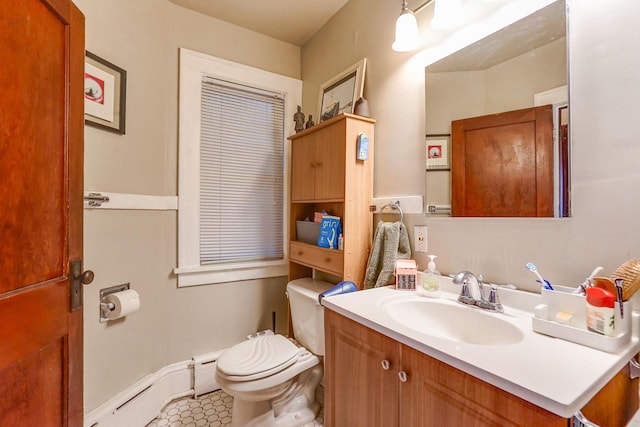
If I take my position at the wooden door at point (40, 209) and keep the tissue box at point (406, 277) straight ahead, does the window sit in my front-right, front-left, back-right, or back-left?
front-left

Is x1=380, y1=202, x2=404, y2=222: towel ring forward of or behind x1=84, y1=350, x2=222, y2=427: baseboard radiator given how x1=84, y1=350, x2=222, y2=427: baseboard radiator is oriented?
forward

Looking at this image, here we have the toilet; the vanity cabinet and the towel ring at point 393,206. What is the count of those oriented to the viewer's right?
0

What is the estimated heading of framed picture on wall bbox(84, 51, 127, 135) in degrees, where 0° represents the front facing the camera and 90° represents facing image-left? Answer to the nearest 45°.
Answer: approximately 315°

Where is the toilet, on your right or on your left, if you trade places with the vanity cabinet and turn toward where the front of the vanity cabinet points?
on your right

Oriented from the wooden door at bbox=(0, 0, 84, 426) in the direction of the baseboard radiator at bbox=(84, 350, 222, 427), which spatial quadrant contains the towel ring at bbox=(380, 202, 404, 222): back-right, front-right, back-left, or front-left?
front-right

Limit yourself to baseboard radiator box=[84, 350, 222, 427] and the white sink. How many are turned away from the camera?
0

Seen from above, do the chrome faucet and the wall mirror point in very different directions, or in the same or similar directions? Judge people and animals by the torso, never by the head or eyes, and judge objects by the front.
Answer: same or similar directions

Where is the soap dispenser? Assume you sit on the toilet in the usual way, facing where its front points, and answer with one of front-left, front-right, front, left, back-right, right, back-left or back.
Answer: left

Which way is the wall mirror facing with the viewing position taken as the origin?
facing the viewer and to the left of the viewer

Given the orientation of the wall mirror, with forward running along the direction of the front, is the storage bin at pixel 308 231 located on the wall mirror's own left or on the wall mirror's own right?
on the wall mirror's own right

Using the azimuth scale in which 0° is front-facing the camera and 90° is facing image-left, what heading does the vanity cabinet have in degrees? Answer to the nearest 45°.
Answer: approximately 45°

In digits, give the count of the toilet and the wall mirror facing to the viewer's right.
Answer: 0

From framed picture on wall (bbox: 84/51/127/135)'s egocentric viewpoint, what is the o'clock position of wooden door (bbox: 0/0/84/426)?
The wooden door is roughly at 2 o'clock from the framed picture on wall.

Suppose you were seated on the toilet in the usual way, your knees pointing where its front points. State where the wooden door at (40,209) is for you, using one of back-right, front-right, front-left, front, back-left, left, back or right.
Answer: front
